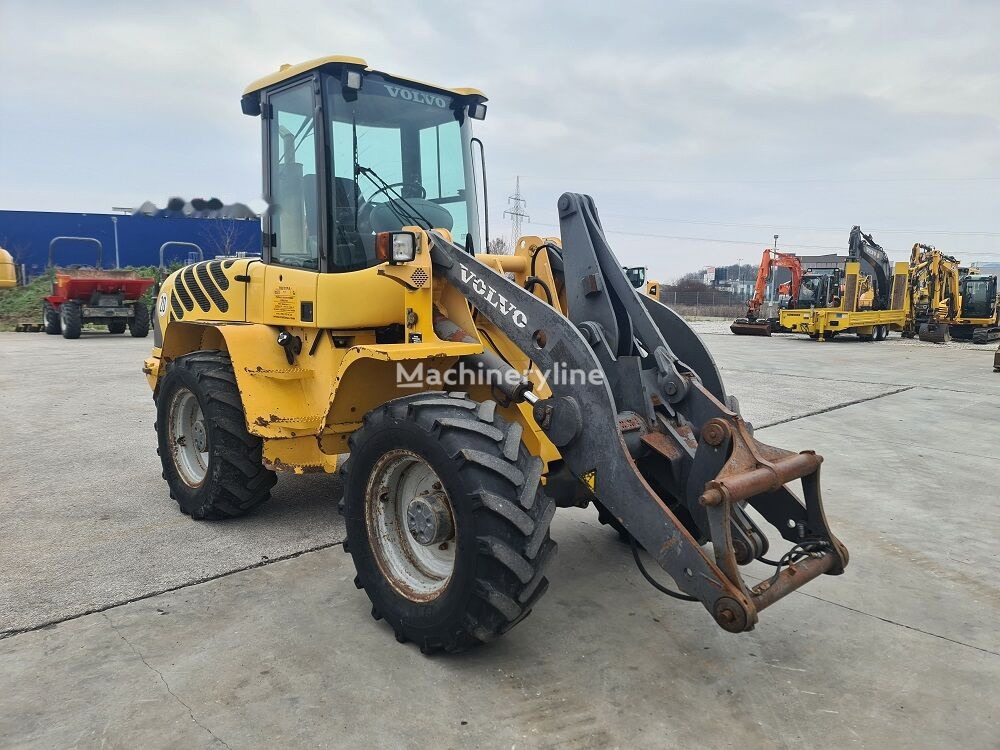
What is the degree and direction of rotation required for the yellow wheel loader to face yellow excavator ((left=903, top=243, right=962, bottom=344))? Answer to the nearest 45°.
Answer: approximately 90° to its left

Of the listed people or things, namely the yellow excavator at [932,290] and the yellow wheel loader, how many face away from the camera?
0

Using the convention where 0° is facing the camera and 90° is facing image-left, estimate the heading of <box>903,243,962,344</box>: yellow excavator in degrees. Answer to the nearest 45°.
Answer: approximately 45°

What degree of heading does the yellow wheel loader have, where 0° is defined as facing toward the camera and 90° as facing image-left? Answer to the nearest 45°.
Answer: approximately 315°

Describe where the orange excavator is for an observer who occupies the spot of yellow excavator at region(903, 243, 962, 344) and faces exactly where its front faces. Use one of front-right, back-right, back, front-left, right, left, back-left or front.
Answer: front-right

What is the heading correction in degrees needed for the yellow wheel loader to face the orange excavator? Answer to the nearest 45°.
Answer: approximately 90° to its left
